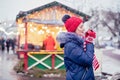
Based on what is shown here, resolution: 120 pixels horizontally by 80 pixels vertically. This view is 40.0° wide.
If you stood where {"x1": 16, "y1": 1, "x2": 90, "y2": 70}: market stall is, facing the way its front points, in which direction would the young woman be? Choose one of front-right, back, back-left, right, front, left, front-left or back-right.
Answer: front

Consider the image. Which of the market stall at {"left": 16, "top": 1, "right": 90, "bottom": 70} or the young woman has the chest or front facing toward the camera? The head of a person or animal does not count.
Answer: the market stall

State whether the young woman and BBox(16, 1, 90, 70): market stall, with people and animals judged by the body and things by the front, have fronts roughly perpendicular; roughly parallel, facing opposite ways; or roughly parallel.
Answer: roughly perpendicular

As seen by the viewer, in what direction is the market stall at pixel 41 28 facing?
toward the camera

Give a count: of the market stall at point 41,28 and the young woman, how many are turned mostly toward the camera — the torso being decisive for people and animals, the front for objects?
1
